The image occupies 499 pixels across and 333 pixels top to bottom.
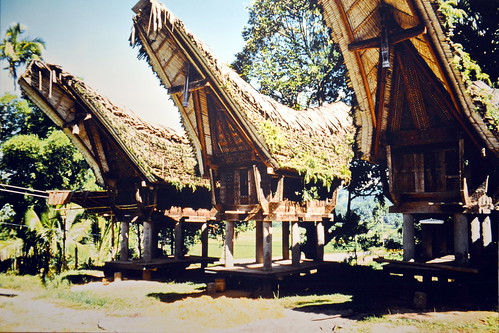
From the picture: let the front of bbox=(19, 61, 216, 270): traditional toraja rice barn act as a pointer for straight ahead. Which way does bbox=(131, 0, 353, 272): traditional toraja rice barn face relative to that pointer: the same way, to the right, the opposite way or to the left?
the same way

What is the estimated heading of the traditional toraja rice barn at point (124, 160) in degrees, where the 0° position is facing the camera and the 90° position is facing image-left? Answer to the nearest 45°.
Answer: approximately 45°

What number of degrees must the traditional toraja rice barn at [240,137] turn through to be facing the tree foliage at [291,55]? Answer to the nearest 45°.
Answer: approximately 135° to its right

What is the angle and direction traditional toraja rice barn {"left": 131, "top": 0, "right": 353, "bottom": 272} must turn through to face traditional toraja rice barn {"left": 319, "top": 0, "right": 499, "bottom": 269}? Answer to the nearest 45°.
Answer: approximately 90° to its left

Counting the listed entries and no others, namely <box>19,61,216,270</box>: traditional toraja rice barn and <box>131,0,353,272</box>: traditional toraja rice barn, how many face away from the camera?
0

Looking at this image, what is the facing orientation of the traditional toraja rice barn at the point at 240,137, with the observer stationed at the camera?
facing the viewer and to the left of the viewer

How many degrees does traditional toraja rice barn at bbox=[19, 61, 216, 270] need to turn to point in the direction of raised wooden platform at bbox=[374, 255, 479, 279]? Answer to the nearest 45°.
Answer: approximately 90° to its left

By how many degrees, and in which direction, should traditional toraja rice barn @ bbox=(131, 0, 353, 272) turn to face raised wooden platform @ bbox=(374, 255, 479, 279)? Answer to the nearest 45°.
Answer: approximately 90° to its left
